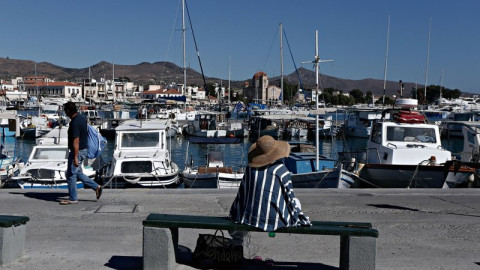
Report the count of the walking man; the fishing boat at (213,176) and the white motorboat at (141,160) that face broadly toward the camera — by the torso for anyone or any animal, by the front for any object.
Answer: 2

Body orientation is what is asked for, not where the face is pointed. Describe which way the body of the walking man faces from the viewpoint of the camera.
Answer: to the viewer's left

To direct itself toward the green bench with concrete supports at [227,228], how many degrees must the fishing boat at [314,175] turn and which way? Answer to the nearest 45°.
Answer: approximately 45° to its right

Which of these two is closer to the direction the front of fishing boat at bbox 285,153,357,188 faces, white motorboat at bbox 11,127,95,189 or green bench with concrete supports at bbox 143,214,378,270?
the green bench with concrete supports

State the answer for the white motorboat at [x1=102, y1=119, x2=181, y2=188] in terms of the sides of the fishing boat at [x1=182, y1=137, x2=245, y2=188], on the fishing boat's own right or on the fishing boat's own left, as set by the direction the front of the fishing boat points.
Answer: on the fishing boat's own right

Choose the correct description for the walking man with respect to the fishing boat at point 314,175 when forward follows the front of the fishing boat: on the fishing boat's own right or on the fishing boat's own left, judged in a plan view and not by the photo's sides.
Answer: on the fishing boat's own right

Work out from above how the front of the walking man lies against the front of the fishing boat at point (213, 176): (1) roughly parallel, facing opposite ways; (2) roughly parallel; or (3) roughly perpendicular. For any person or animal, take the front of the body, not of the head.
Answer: roughly perpendicular

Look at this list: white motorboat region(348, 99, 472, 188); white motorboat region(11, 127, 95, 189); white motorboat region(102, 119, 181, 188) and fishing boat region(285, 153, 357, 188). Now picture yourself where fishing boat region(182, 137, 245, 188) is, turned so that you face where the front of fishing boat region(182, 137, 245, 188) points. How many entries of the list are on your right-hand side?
2

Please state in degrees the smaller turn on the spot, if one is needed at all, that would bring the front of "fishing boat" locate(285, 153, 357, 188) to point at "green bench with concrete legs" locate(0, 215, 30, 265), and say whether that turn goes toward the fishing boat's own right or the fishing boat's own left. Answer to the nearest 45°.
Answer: approximately 45° to the fishing boat's own right
